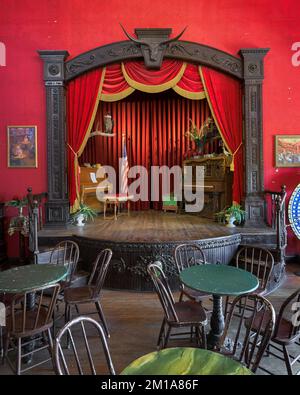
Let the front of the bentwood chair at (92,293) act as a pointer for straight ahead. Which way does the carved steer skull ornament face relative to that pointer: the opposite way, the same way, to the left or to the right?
to the left

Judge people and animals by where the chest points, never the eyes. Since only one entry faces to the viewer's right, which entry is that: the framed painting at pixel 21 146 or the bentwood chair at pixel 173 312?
the bentwood chair

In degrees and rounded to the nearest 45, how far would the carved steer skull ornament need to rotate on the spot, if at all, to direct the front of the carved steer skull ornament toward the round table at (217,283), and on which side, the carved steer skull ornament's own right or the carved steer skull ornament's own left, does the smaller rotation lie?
0° — it already faces it

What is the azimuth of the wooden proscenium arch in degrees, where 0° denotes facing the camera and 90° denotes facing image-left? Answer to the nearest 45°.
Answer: approximately 0°

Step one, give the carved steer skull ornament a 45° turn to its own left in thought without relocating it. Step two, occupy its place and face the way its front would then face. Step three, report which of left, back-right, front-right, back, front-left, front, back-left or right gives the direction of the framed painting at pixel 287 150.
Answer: front-left

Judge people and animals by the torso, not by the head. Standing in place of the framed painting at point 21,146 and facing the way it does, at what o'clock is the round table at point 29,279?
The round table is roughly at 12 o'clock from the framed painting.

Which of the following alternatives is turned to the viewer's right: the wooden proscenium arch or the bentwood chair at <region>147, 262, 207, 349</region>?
the bentwood chair

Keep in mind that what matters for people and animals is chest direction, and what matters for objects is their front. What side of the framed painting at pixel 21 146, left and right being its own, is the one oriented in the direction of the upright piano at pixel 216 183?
left

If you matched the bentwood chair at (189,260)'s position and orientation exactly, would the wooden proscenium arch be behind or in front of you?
behind

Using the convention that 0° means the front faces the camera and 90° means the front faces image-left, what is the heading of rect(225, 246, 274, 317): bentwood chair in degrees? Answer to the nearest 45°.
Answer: approximately 45°

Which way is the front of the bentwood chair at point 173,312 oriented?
to the viewer's right

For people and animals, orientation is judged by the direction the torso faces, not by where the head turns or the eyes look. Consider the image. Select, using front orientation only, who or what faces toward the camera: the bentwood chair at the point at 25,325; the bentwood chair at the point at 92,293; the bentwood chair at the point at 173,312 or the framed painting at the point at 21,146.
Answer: the framed painting

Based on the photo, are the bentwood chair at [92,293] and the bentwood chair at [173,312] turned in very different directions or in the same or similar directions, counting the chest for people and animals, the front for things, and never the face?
very different directions

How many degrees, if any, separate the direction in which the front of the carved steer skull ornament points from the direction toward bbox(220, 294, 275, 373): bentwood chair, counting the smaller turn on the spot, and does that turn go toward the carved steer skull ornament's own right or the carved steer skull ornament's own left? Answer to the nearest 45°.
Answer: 0° — it already faces it
